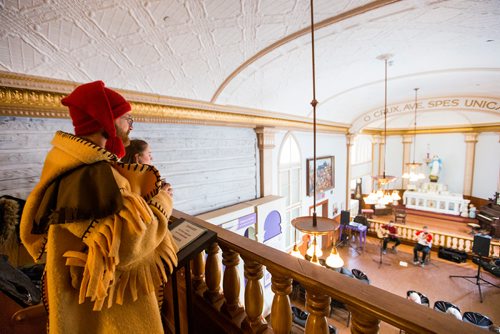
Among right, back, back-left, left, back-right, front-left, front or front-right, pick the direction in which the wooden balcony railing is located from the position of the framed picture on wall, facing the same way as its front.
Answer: front-right

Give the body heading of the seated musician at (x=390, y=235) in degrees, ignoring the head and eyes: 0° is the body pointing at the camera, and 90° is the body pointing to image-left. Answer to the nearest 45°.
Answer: approximately 45°

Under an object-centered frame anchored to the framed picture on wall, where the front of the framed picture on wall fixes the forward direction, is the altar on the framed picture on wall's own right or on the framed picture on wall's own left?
on the framed picture on wall's own left

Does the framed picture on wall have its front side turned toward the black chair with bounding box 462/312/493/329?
yes

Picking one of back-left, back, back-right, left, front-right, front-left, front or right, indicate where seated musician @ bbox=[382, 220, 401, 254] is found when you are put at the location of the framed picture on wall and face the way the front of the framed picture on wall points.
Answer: left

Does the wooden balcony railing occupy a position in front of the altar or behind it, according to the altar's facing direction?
in front

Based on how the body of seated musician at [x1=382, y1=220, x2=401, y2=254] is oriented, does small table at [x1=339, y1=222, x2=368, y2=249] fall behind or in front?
in front

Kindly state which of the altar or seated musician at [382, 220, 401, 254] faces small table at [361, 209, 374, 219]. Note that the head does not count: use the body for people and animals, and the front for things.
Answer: the altar

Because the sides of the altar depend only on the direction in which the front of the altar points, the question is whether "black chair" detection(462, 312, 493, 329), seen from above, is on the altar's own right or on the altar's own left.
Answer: on the altar's own left

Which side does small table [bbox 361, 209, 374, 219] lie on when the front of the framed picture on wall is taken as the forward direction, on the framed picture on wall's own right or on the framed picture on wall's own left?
on the framed picture on wall's own left

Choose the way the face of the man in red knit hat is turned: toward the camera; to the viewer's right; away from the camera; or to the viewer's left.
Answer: to the viewer's right

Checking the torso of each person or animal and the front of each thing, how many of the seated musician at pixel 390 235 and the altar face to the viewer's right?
0

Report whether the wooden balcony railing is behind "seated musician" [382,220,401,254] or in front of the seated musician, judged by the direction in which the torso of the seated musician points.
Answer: in front

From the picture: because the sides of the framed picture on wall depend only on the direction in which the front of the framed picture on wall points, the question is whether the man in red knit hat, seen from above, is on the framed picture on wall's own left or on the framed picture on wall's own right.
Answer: on the framed picture on wall's own right
